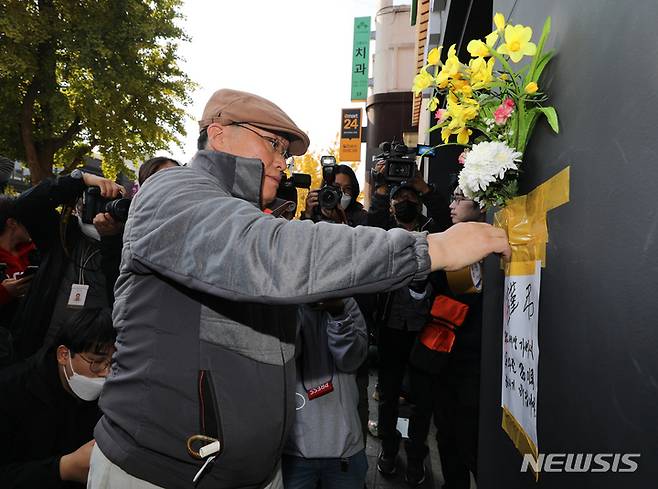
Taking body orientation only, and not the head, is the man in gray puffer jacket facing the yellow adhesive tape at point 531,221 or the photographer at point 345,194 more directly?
the yellow adhesive tape

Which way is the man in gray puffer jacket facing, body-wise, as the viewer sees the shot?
to the viewer's right

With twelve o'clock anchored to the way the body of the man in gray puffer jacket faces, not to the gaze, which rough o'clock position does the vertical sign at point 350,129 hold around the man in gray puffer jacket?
The vertical sign is roughly at 9 o'clock from the man in gray puffer jacket.

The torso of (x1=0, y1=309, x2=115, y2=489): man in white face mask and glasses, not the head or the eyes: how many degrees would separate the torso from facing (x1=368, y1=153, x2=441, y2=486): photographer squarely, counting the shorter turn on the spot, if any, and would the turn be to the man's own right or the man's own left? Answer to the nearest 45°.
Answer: approximately 45° to the man's own left

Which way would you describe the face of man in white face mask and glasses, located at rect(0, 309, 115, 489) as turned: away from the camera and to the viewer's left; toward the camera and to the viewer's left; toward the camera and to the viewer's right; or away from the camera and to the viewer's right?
toward the camera and to the viewer's right

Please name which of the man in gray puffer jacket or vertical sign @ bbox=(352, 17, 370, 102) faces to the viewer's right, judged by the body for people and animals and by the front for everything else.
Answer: the man in gray puffer jacket
